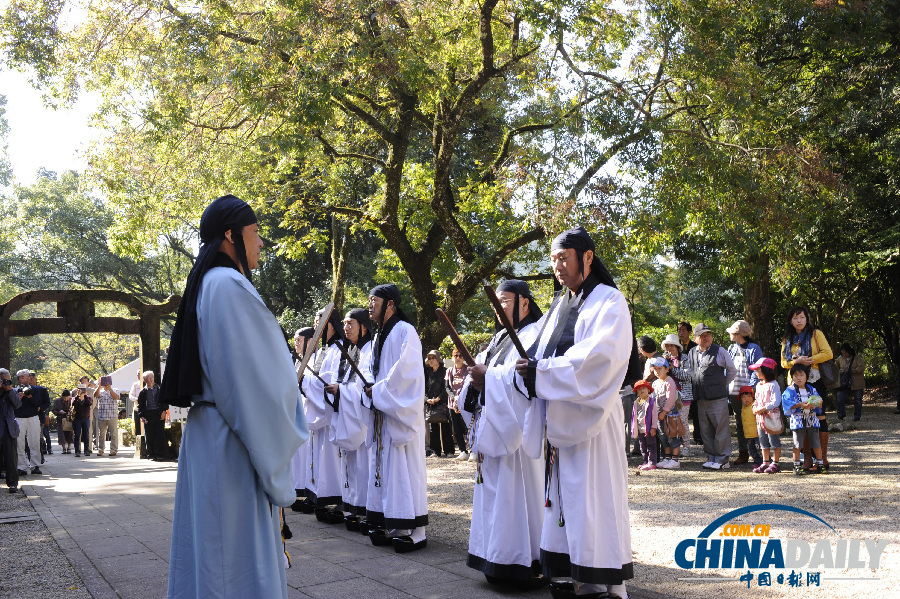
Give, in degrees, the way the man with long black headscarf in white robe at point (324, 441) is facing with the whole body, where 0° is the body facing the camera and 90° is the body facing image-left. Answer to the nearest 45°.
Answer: approximately 90°

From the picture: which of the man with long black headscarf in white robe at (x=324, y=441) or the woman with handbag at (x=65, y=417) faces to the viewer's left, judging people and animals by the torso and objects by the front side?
the man with long black headscarf in white robe

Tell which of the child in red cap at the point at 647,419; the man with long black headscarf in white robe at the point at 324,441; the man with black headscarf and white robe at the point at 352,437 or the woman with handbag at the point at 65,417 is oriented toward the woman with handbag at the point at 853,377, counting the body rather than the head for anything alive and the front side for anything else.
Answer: the woman with handbag at the point at 65,417

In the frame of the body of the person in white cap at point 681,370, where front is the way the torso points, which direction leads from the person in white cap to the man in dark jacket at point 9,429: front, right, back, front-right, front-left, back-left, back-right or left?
front-right

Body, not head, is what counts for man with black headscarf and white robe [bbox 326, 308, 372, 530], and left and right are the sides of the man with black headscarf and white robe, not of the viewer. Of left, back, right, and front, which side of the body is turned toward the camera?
left

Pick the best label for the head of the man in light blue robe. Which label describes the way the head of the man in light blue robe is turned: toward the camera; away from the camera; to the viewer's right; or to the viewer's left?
to the viewer's right

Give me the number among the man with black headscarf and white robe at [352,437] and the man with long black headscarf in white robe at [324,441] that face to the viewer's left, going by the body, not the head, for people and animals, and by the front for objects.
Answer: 2

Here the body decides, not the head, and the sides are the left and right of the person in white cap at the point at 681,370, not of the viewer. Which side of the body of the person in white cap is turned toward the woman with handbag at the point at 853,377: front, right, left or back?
back

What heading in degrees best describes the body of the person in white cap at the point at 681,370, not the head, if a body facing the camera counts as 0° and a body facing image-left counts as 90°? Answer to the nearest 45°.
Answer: approximately 45°

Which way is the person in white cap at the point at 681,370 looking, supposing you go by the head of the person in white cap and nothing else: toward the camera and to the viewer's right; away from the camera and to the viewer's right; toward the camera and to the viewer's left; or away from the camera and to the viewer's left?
toward the camera and to the viewer's left

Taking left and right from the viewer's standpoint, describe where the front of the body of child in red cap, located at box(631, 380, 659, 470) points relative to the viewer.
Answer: facing the viewer and to the left of the viewer

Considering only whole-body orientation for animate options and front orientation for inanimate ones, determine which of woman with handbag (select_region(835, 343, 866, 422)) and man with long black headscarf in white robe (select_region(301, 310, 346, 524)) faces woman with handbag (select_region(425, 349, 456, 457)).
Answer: woman with handbag (select_region(835, 343, 866, 422))
